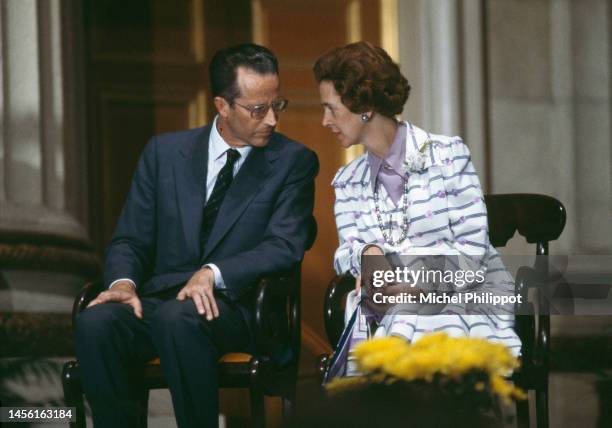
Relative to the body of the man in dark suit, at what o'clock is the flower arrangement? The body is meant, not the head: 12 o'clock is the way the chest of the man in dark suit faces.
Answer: The flower arrangement is roughly at 10 o'clock from the man in dark suit.

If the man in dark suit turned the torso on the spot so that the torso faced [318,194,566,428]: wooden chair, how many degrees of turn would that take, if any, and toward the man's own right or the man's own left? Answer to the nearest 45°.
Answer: approximately 135° to the man's own left

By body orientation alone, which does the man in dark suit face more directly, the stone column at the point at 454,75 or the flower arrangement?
the flower arrangement

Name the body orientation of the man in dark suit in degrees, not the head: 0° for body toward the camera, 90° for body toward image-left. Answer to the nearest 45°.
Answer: approximately 45°

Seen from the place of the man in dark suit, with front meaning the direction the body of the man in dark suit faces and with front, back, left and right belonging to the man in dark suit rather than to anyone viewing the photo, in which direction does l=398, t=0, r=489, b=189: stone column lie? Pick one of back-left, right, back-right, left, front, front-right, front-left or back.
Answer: back

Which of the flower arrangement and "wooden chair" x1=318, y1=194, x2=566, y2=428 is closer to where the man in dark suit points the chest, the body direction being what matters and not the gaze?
the flower arrangement
